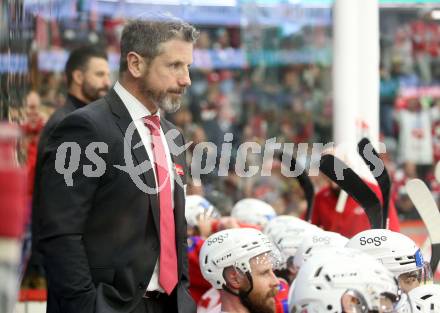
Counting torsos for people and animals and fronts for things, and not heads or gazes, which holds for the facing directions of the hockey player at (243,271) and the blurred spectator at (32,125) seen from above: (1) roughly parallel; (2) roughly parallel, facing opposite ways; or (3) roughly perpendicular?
roughly perpendicular

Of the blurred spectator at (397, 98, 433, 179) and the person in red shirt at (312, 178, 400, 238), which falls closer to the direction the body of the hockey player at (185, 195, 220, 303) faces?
the person in red shirt

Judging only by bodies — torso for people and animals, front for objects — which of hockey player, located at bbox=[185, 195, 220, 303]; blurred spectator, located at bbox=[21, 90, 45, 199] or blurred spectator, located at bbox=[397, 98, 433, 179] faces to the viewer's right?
the hockey player

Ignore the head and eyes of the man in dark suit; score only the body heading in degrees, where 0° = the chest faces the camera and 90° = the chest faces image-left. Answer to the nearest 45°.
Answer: approximately 315°

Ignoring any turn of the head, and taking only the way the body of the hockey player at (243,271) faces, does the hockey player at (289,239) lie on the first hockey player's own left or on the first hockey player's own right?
on the first hockey player's own left

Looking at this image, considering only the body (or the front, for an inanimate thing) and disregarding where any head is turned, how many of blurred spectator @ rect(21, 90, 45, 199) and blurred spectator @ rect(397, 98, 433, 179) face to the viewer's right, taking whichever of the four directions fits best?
0

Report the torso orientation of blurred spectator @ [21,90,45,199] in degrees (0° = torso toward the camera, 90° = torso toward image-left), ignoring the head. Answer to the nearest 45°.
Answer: approximately 0°

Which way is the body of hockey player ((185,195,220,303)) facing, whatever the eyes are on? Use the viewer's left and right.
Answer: facing to the right of the viewer

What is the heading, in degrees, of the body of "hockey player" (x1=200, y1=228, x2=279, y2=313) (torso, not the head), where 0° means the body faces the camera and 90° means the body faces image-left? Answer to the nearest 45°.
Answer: approximately 270°

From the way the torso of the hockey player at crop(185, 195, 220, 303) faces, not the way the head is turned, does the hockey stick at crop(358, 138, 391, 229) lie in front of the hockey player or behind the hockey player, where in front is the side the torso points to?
in front

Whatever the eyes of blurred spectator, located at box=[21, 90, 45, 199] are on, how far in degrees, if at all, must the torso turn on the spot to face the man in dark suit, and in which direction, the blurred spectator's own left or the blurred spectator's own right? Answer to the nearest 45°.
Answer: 0° — they already face them
